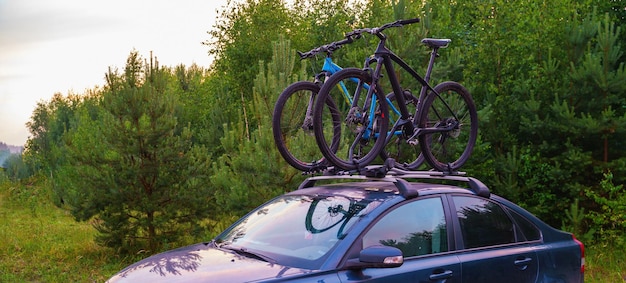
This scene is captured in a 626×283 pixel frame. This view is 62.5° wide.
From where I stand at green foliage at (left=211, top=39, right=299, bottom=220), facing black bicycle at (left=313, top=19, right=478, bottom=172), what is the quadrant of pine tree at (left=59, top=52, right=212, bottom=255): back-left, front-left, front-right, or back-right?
back-right

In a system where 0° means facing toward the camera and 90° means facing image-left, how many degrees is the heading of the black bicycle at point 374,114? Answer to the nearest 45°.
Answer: approximately 45°

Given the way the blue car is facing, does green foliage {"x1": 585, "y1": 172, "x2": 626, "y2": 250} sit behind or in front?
behind

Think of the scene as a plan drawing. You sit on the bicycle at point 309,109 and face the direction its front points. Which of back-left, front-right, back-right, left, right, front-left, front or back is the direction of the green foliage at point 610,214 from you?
back
